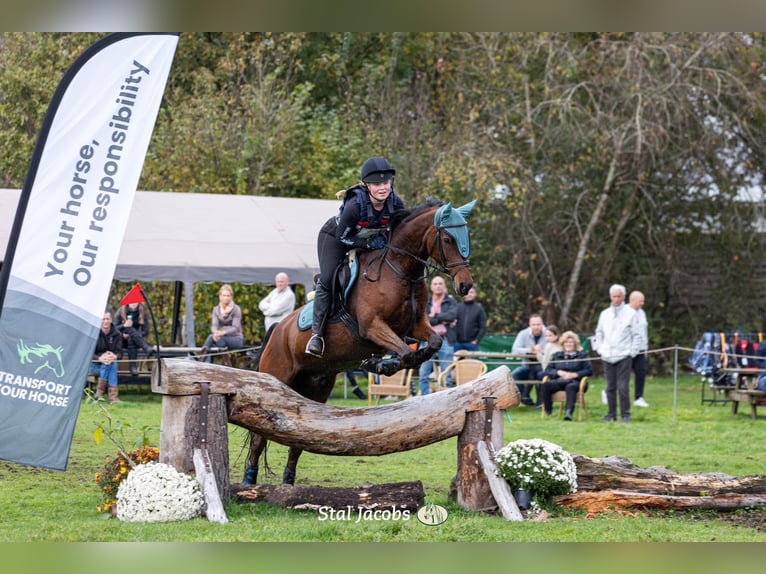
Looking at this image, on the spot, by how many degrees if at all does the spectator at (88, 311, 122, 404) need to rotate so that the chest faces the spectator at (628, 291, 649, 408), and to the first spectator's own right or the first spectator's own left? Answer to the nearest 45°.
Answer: approximately 90° to the first spectator's own left

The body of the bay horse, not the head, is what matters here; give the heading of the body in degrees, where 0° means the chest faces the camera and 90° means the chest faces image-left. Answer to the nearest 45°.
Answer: approximately 315°

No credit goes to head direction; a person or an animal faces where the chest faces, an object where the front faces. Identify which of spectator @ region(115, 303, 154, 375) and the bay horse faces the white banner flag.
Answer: the spectator

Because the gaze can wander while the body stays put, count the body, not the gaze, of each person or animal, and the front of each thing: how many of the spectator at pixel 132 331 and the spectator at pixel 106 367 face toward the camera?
2

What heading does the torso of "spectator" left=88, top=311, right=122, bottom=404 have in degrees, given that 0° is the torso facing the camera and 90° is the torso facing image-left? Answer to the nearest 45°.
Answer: approximately 0°

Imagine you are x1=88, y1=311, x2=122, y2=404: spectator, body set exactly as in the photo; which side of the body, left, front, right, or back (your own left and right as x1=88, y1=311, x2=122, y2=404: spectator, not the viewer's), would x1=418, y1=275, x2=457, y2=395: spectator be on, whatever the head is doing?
left

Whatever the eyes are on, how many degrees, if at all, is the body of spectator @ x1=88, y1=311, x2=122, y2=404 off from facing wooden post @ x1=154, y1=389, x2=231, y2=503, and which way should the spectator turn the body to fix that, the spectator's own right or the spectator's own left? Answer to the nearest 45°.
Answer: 0° — they already face it

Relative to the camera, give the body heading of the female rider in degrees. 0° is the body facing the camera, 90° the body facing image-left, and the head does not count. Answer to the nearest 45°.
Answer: approximately 315°

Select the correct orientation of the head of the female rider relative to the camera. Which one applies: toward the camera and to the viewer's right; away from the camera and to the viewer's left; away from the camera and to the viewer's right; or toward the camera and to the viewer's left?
toward the camera and to the viewer's right
